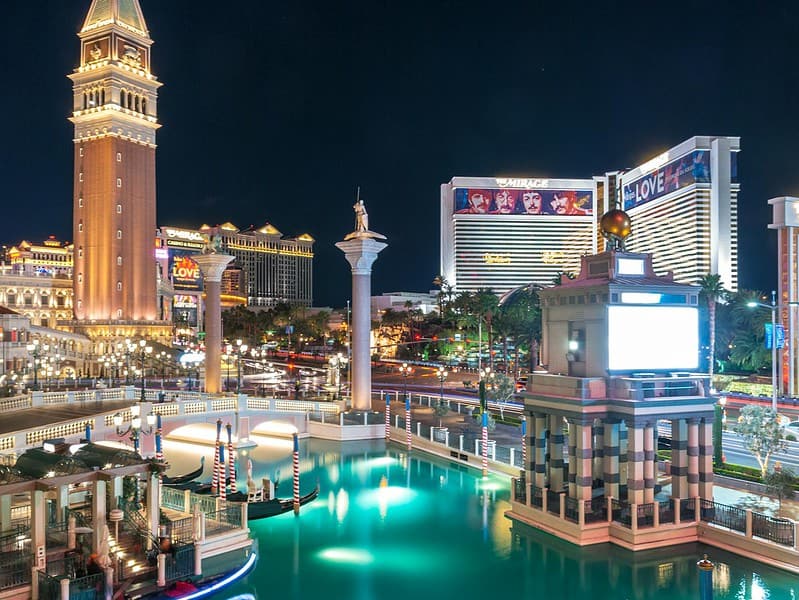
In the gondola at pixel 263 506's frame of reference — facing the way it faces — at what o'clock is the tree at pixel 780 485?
The tree is roughly at 1 o'clock from the gondola.

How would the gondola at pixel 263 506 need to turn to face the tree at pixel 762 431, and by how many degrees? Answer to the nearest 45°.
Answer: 0° — it already faces it

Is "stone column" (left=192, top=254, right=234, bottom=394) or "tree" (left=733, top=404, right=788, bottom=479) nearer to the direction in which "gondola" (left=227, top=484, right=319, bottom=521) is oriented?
the tree

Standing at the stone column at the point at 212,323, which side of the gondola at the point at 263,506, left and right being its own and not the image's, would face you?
left

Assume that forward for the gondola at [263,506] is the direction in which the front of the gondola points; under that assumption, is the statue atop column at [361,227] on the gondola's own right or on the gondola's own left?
on the gondola's own left

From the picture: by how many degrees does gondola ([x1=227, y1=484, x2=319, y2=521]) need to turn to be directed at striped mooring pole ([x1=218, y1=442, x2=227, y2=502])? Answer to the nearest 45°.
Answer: approximately 135° to its left

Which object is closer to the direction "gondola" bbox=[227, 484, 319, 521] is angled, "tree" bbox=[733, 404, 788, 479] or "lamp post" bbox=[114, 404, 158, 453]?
the tree

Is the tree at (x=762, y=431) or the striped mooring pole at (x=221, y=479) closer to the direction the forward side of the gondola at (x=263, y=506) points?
the tree

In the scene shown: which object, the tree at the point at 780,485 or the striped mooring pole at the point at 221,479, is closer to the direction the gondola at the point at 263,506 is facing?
the tree

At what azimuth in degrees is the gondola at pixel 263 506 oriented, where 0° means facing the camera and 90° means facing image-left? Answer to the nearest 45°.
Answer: approximately 270°

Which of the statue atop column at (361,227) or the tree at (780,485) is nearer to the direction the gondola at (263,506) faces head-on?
the tree

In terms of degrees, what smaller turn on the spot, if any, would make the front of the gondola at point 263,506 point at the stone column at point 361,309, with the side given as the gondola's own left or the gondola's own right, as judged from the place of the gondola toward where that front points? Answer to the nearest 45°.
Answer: approximately 90° to the gondola's own left
